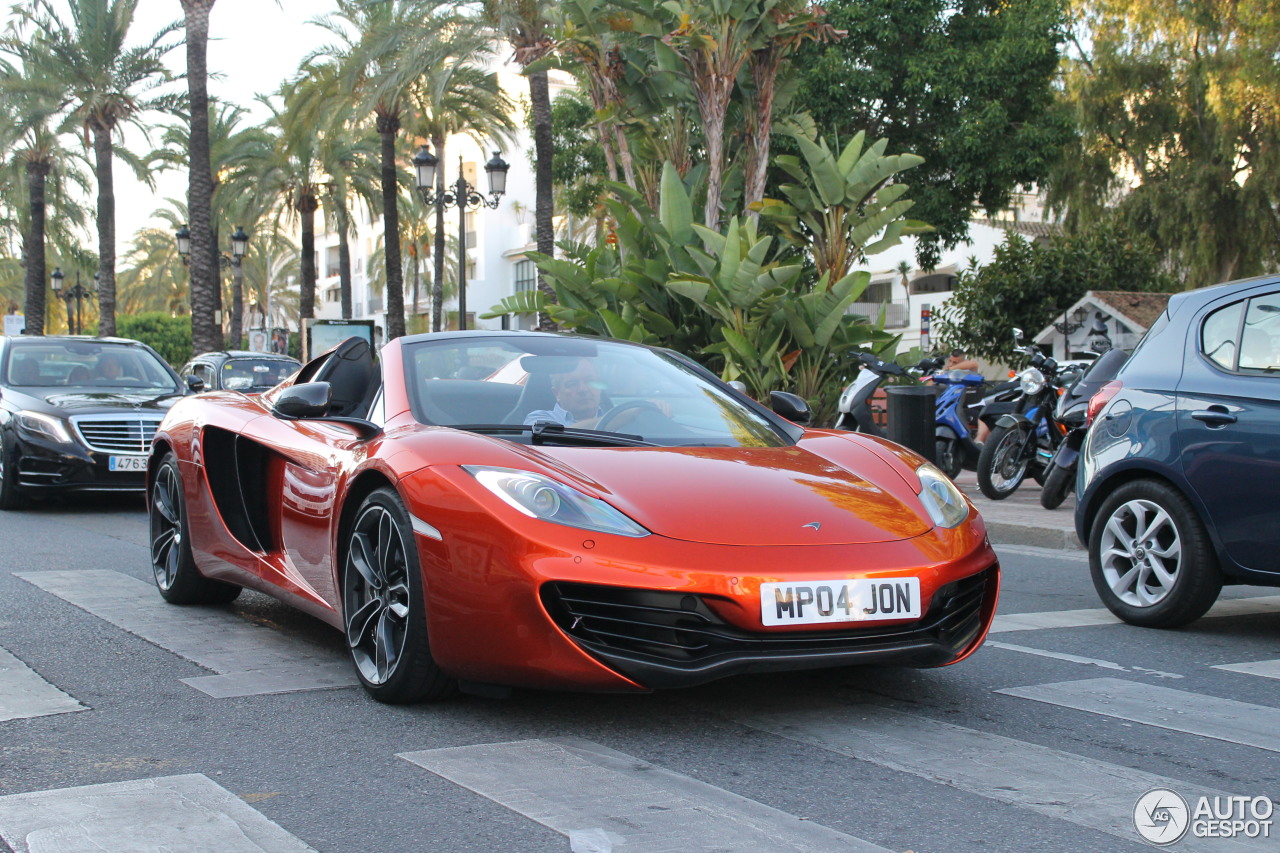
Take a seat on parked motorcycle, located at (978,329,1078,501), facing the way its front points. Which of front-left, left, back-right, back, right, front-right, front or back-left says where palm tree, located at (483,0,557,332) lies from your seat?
right

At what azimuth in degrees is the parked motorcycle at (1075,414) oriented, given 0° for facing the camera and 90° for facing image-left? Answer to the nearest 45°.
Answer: approximately 45°

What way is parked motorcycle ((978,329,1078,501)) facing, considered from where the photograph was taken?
facing the viewer and to the left of the viewer

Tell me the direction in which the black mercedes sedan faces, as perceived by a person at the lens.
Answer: facing the viewer and to the right of the viewer

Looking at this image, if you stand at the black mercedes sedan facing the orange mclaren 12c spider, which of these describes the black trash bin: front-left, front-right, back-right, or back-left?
front-left

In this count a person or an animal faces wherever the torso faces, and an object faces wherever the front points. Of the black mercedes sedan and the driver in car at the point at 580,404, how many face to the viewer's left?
0

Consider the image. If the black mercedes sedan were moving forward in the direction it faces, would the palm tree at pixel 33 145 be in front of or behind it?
behind

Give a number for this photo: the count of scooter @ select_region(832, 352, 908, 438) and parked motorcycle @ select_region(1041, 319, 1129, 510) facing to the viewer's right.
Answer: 0

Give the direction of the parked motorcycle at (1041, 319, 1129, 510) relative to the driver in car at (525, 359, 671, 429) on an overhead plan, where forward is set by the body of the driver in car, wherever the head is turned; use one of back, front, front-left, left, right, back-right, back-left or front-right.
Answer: left

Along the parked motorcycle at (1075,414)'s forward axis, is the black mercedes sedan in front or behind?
in front

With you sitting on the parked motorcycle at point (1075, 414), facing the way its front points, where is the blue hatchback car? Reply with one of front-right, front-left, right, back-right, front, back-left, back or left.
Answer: front-left

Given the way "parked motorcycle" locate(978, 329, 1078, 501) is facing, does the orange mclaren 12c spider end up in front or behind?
in front

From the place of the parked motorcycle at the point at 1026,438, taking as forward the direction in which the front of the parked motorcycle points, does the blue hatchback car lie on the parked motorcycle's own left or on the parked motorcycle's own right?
on the parked motorcycle's own left

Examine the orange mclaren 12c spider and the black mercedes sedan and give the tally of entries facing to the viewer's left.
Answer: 0
